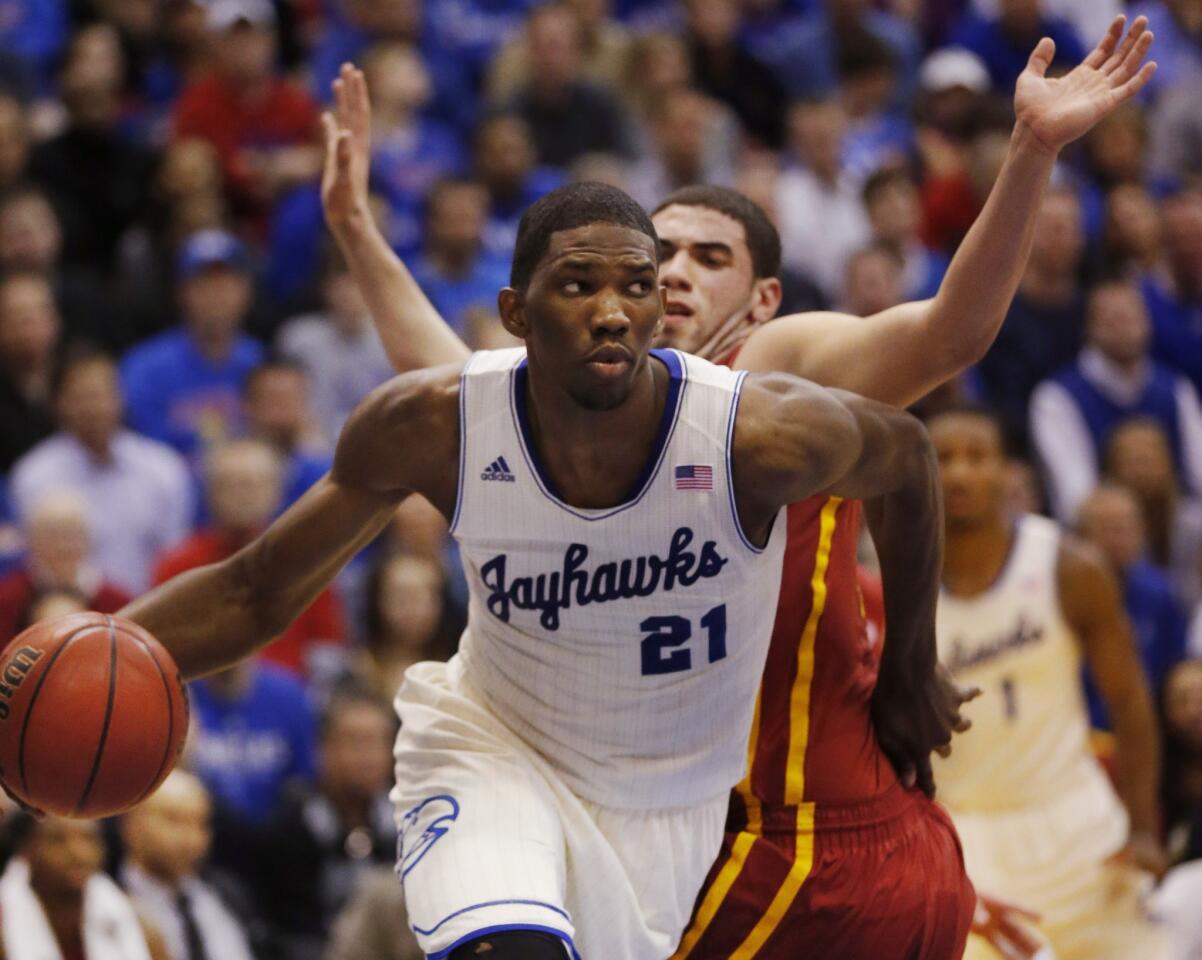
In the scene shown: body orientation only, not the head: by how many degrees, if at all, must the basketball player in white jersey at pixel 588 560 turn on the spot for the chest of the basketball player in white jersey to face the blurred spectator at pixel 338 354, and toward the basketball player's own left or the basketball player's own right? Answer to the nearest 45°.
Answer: approximately 180°

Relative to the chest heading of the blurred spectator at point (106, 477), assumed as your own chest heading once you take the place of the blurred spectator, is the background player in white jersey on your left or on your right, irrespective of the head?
on your left

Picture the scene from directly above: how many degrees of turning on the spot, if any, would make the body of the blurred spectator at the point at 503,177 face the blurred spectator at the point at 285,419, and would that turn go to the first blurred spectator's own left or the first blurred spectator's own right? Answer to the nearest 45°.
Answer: approximately 45° to the first blurred spectator's own right

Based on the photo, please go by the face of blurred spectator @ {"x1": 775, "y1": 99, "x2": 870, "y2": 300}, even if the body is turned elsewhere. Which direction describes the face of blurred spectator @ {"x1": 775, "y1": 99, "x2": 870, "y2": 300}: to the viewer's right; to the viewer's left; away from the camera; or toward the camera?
toward the camera

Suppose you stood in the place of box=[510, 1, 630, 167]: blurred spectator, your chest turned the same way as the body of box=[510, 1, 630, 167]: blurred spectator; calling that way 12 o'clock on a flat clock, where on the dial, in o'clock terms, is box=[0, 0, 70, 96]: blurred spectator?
box=[0, 0, 70, 96]: blurred spectator is roughly at 3 o'clock from box=[510, 1, 630, 167]: blurred spectator.

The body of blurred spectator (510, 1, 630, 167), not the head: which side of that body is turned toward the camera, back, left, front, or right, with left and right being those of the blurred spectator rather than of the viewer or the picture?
front

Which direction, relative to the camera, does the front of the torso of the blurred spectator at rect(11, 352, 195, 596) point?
toward the camera

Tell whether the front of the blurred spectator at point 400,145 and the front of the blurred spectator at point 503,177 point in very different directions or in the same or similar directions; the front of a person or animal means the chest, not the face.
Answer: same or similar directions

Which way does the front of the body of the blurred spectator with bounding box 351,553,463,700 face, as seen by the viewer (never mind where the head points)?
toward the camera

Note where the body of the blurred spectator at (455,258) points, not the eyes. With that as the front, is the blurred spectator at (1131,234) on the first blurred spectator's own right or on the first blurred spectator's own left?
on the first blurred spectator's own left

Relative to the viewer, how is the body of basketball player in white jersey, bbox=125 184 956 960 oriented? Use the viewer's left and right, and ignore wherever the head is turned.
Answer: facing the viewer

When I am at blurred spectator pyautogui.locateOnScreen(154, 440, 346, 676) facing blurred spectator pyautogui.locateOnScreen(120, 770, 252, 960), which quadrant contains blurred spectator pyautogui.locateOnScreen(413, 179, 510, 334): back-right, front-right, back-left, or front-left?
back-left

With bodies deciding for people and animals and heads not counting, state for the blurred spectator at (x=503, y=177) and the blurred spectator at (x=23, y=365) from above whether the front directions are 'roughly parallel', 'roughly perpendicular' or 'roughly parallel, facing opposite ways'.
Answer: roughly parallel

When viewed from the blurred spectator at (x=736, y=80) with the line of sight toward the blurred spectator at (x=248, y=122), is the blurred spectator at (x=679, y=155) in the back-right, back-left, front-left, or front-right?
front-left

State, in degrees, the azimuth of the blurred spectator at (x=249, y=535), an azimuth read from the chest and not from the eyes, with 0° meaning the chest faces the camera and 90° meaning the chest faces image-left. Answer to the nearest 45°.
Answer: approximately 0°
